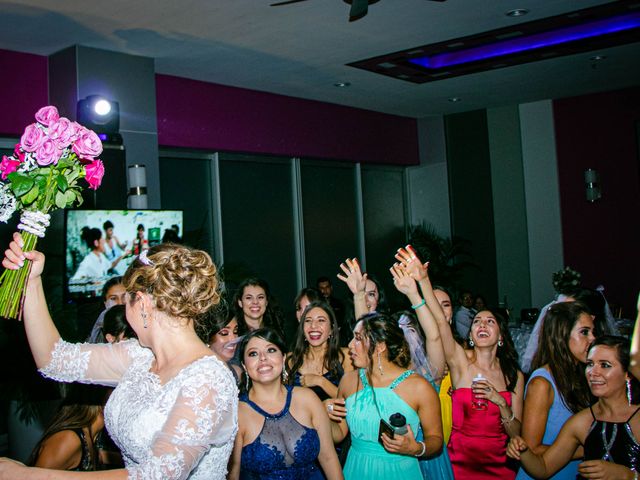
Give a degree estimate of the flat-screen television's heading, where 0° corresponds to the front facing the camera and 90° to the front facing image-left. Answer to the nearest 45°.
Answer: approximately 0°

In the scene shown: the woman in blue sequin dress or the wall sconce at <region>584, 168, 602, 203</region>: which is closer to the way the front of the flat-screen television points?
the woman in blue sequin dress

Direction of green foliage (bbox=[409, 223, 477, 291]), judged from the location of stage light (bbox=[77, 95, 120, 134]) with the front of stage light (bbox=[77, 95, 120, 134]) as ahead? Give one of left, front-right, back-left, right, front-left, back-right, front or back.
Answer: back-left

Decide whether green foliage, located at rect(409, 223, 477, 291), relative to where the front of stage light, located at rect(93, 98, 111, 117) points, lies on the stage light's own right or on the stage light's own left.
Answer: on the stage light's own left

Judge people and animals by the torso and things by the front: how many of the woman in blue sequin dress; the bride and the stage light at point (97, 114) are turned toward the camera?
2

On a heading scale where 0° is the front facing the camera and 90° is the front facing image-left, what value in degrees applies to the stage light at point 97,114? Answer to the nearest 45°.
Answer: approximately 0°

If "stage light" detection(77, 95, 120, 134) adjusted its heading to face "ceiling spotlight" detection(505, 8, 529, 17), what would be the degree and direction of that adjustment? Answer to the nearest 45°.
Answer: approximately 90° to its left
